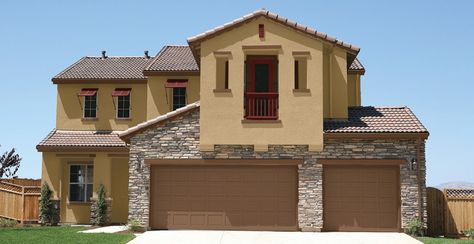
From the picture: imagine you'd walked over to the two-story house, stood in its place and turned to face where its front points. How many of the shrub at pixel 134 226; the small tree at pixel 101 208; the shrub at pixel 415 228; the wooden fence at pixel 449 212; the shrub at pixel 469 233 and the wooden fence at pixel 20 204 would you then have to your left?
3

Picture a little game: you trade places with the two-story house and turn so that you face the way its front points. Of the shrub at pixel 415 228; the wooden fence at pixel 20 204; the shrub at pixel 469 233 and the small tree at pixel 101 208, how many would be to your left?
2

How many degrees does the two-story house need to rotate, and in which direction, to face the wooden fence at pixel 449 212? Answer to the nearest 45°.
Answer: approximately 90° to its left

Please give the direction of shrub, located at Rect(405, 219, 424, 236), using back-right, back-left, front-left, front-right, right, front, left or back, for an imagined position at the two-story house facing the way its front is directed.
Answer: left

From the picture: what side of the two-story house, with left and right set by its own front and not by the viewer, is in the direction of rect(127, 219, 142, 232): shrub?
front

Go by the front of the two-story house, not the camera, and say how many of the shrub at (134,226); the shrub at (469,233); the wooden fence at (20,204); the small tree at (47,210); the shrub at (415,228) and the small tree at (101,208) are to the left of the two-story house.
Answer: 2

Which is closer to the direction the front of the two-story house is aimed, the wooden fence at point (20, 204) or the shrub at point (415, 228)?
the shrub

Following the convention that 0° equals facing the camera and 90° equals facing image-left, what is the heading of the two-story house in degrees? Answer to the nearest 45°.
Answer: approximately 0°

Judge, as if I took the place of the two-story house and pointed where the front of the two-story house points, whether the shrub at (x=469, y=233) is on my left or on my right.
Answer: on my left

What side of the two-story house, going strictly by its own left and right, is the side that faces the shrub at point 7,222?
right
